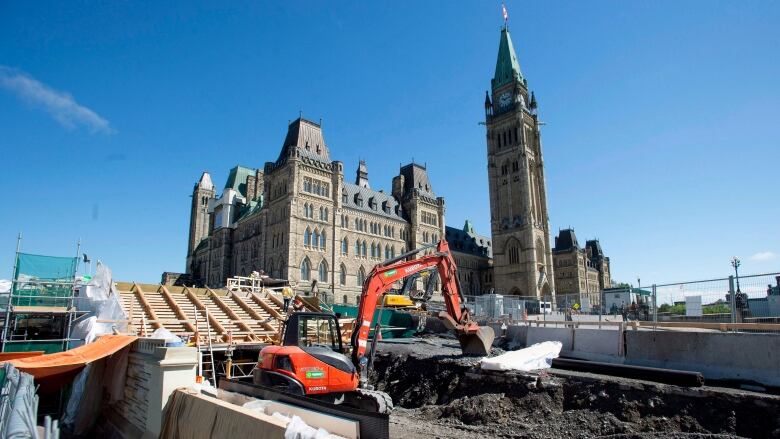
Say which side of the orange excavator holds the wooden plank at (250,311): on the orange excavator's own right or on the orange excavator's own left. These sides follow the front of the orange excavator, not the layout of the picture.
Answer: on the orange excavator's own left

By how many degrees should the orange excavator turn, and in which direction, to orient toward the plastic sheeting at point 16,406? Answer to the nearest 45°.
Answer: approximately 135° to its right

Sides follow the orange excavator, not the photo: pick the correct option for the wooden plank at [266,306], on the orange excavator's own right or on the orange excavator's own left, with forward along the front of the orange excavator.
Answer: on the orange excavator's own left

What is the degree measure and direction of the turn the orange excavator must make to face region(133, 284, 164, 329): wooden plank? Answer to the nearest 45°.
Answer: approximately 135° to its left

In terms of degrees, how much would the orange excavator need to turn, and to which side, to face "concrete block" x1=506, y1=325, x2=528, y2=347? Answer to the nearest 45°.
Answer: approximately 45° to its left

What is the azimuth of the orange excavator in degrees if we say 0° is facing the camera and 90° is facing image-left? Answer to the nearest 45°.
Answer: approximately 270°

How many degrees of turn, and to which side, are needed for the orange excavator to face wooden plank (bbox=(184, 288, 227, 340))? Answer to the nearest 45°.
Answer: approximately 135° to its left
